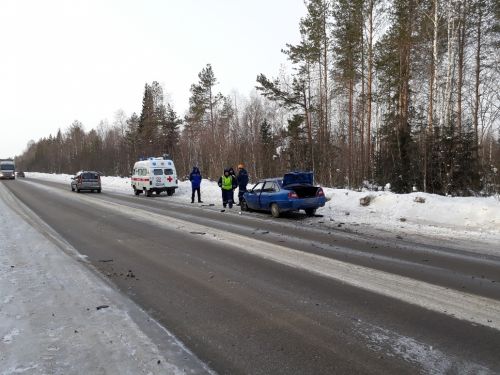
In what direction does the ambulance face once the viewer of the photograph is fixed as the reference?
facing away from the viewer and to the left of the viewer

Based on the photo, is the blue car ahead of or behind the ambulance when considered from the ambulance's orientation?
behind

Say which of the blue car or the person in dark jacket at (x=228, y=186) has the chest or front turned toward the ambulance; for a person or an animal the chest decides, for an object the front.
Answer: the blue car

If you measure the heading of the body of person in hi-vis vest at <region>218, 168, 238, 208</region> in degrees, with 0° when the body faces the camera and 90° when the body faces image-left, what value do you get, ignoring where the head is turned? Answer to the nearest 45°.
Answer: approximately 0°

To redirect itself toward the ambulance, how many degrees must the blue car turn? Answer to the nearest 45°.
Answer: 0° — it already faces it

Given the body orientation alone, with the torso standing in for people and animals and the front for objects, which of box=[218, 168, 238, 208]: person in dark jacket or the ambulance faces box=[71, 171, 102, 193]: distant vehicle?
the ambulance

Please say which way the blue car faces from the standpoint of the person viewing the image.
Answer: facing away from the viewer and to the left of the viewer

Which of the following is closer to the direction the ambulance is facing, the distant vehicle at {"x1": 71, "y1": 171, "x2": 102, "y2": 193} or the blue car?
the distant vehicle
